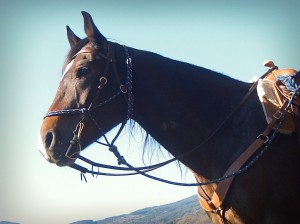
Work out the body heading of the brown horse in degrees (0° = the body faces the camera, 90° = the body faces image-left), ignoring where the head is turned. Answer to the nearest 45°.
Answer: approximately 90°
